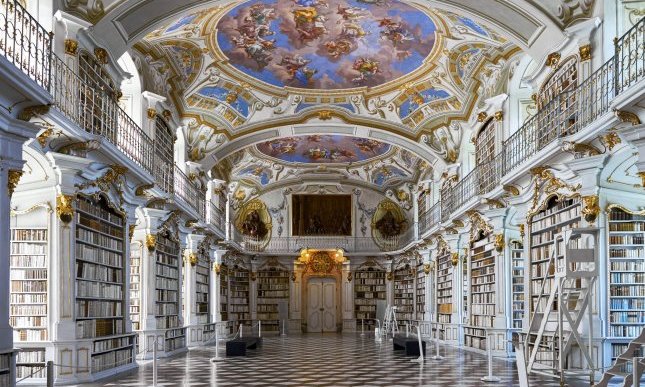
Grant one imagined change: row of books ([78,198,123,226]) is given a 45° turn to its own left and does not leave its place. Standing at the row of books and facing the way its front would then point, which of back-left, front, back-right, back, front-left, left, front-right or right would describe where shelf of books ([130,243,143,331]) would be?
left

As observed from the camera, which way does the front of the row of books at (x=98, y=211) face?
facing the viewer and to the right of the viewer

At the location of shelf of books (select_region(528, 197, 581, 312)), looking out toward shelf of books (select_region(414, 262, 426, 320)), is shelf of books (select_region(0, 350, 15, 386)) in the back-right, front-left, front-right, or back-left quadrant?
back-left

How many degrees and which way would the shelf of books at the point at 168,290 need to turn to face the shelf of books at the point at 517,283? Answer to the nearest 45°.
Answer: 0° — it already faces it

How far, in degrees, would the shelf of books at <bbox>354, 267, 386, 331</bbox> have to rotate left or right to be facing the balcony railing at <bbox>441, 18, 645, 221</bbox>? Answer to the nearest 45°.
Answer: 0° — it already faces it
